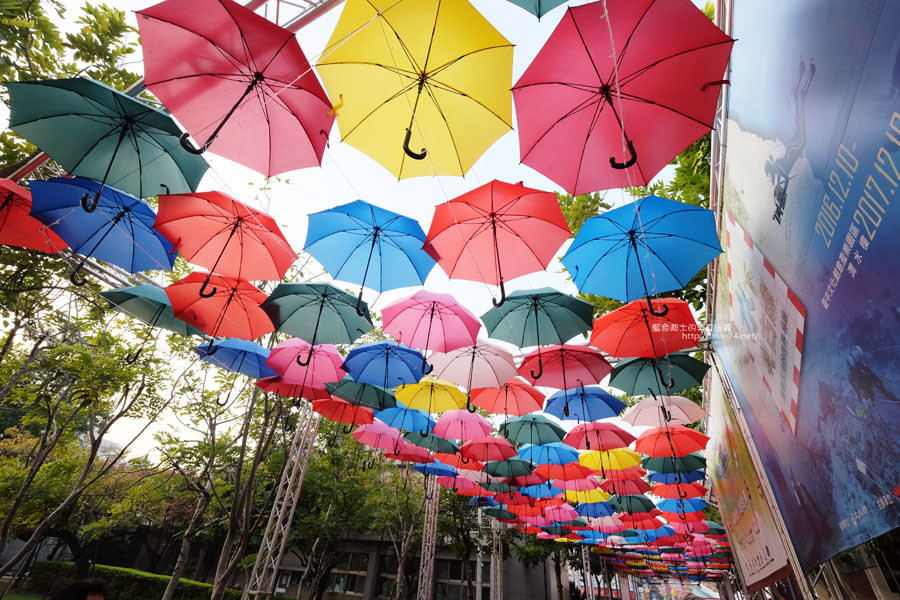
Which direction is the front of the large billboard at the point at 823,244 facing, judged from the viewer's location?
facing the viewer and to the left of the viewer

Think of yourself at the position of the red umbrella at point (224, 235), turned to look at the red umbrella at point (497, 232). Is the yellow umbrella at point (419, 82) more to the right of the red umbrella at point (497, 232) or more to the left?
right

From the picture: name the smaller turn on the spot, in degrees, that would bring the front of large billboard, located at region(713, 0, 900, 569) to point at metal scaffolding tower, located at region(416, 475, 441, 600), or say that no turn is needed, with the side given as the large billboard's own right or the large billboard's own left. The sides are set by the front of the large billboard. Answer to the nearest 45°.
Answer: approximately 90° to the large billboard's own right

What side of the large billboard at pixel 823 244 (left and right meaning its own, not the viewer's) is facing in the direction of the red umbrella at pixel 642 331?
right

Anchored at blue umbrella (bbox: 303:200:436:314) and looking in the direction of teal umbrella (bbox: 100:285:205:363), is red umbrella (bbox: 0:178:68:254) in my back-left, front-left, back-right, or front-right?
front-left

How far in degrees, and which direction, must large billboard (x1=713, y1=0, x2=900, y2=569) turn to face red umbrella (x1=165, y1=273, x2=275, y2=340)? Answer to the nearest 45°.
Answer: approximately 45° to its right

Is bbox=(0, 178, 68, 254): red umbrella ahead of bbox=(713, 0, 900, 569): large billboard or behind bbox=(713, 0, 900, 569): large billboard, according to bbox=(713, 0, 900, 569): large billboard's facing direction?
ahead

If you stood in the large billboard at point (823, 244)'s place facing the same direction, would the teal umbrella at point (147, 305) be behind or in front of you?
in front

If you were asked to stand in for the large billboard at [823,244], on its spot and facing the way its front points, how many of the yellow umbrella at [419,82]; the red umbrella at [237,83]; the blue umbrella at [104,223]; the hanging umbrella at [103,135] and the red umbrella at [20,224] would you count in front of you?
5

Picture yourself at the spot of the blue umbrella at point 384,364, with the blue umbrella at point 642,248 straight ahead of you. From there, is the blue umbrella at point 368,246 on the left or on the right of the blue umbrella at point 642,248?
right

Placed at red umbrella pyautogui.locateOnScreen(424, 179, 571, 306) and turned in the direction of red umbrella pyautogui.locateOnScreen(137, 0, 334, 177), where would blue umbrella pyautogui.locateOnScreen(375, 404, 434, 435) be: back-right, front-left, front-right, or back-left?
back-right

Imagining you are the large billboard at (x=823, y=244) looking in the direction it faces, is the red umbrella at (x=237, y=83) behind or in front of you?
in front

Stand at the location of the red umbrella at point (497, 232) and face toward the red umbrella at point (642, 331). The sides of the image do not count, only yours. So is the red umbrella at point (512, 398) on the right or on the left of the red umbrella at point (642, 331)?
left

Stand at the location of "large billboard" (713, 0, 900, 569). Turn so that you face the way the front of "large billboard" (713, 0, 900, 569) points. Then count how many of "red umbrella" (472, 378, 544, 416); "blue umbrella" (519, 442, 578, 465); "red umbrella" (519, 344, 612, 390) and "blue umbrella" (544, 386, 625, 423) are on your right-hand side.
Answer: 4

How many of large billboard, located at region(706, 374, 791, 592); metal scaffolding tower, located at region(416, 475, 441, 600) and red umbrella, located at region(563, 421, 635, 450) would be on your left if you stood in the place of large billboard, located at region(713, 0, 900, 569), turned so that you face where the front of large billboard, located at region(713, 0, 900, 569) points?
0

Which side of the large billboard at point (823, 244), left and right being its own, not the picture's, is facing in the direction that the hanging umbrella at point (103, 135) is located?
front

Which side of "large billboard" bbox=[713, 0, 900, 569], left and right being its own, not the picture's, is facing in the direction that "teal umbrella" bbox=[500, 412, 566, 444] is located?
right

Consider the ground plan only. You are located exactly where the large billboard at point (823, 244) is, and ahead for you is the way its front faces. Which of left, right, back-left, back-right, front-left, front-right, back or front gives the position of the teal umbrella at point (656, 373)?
right

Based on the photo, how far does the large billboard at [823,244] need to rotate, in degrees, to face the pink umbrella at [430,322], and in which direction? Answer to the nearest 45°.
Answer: approximately 45° to its right

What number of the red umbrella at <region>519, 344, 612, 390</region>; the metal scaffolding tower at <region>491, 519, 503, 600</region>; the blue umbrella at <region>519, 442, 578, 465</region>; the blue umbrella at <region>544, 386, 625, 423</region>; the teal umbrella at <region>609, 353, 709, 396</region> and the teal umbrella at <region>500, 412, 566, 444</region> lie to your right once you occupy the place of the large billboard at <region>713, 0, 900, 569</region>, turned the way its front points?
6

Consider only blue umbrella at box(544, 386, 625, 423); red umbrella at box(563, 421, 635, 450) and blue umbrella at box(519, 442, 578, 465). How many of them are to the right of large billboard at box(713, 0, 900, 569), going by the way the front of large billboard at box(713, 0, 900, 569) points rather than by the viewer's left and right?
3
